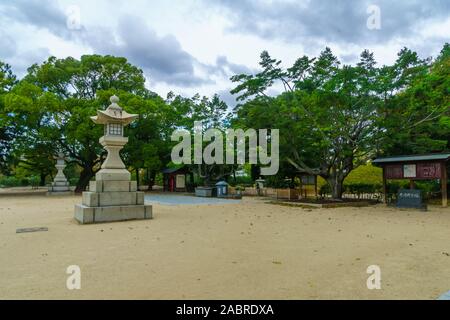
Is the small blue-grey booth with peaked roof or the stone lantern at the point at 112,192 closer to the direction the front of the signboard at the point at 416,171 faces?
the stone lantern

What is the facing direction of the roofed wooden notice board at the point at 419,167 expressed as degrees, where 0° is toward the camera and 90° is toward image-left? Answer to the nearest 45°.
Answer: approximately 0°

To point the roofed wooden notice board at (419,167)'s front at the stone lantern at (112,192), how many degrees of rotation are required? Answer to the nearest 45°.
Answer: approximately 45° to its right

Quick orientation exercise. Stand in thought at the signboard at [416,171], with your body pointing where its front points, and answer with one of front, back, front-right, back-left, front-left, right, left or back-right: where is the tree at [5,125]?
right

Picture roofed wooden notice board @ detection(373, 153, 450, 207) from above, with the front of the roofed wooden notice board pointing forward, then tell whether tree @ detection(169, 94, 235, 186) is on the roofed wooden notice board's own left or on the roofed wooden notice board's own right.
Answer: on the roofed wooden notice board's own right
